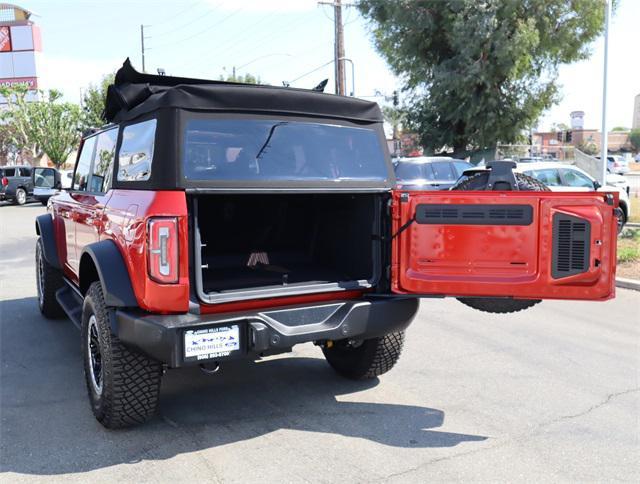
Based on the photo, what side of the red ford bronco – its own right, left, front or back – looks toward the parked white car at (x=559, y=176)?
right

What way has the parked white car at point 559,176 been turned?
to the viewer's right

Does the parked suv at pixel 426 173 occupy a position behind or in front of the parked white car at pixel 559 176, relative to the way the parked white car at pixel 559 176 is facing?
behind

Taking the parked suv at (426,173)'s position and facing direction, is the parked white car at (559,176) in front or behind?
in front

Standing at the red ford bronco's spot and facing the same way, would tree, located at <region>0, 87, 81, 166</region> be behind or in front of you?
in front

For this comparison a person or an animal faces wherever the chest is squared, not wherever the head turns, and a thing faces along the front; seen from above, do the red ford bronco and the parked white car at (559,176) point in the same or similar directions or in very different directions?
very different directions

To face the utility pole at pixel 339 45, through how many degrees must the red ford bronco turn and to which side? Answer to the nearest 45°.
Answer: approximately 45° to its right

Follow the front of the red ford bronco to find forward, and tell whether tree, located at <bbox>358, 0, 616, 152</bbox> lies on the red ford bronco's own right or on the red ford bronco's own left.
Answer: on the red ford bronco's own right

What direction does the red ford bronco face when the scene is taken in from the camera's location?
facing away from the viewer and to the left of the viewer
